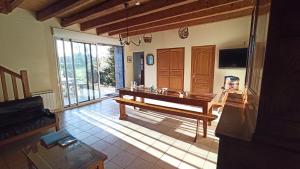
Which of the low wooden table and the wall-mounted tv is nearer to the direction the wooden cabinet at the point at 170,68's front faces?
the low wooden table

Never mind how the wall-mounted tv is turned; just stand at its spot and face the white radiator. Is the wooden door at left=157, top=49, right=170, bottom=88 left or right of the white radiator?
right

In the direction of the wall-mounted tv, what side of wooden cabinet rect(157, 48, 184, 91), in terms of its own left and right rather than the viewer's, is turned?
left

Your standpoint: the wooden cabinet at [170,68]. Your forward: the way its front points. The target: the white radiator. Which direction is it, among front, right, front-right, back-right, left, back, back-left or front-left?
front

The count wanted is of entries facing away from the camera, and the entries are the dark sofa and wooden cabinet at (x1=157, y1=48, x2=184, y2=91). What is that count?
0

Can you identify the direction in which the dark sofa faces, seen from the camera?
facing the viewer and to the right of the viewer

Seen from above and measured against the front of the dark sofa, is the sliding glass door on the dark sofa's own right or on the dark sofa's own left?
on the dark sofa's own left

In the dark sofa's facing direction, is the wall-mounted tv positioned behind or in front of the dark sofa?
in front

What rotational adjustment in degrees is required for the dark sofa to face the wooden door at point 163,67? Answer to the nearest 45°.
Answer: approximately 45° to its left

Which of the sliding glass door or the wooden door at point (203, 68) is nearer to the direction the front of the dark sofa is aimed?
the wooden door

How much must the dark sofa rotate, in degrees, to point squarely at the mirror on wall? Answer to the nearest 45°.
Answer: approximately 45° to its left

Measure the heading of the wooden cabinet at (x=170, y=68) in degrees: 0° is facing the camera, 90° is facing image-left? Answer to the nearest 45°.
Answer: approximately 45°
